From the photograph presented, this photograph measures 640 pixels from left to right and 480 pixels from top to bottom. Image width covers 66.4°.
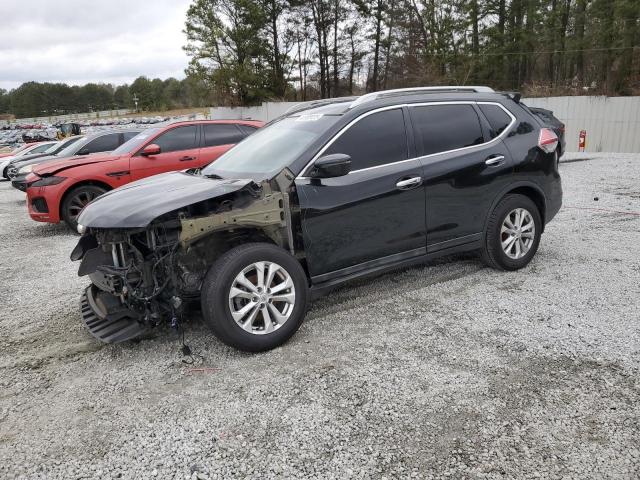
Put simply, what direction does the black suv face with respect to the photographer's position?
facing the viewer and to the left of the viewer

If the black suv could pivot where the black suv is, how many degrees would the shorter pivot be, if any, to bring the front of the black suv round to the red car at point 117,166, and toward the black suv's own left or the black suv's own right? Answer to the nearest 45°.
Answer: approximately 90° to the black suv's own right
